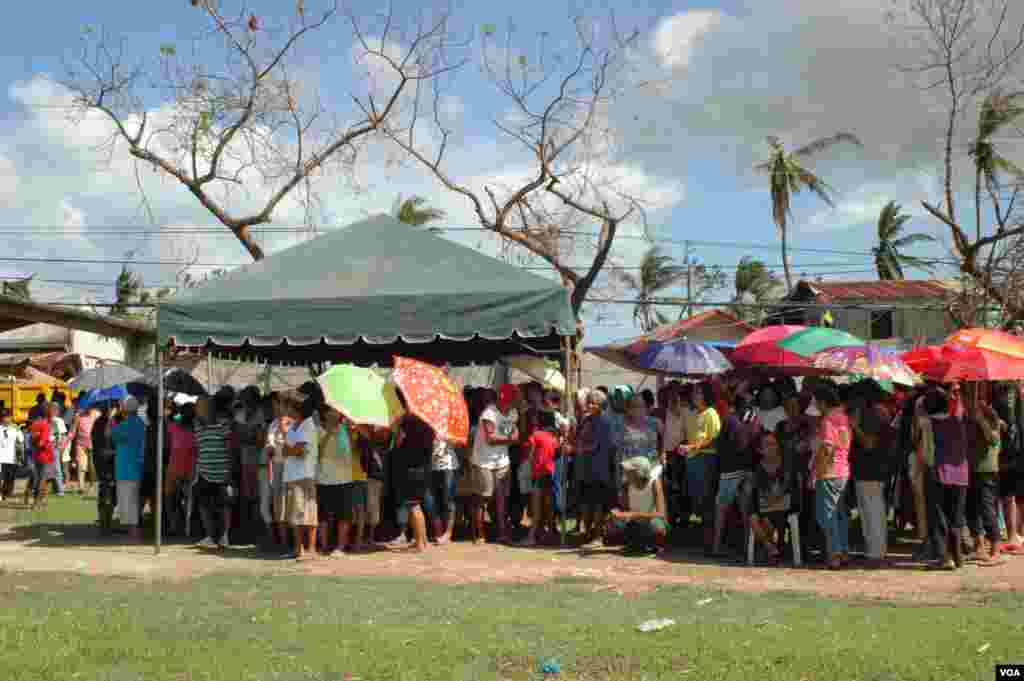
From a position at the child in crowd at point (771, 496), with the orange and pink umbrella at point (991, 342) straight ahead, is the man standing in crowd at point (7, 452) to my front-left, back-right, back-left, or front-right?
back-left

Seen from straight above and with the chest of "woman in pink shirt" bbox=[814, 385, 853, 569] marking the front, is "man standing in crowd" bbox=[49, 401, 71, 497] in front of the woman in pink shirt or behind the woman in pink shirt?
in front

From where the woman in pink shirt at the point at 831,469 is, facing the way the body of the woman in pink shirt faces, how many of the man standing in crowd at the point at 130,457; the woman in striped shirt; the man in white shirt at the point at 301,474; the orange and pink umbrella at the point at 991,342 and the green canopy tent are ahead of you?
4

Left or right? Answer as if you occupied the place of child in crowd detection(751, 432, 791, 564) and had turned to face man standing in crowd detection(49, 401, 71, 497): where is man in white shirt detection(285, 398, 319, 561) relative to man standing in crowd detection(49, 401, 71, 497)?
left

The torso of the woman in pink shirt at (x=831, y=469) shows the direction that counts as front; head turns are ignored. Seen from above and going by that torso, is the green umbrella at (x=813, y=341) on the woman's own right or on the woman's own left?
on the woman's own right

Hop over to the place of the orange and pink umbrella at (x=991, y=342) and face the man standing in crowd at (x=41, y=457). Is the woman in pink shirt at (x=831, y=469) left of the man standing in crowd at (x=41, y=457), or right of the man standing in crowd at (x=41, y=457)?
left

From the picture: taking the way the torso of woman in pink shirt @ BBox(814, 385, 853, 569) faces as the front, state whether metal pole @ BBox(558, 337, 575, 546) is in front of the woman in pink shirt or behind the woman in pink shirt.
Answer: in front
